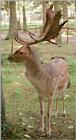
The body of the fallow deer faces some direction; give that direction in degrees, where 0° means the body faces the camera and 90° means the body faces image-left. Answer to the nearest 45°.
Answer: approximately 45°
